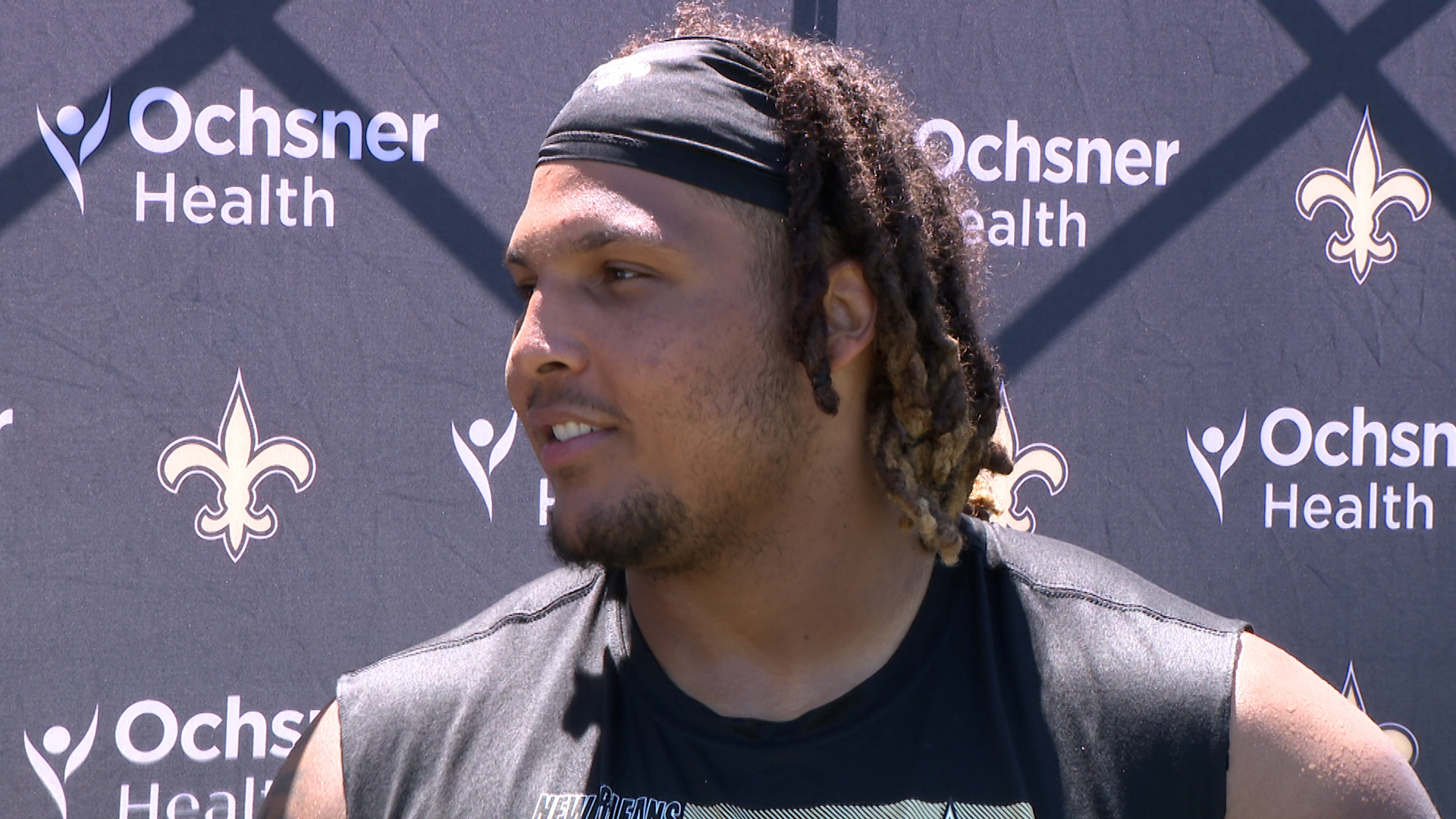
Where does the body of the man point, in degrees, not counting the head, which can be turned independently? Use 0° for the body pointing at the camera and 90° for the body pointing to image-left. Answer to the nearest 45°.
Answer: approximately 0°

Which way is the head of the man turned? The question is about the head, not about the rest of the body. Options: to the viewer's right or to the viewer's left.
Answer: to the viewer's left
